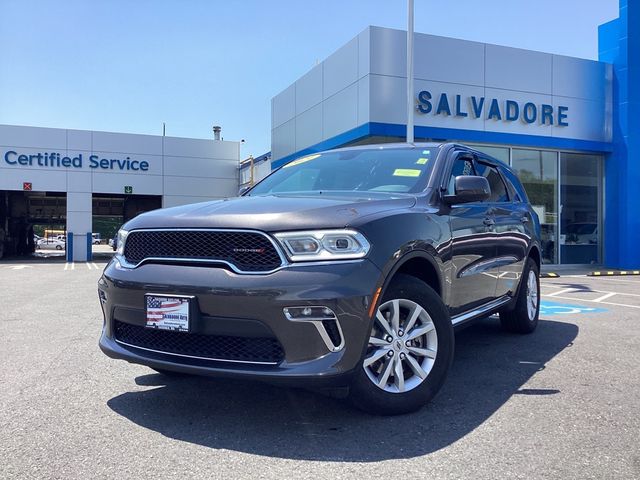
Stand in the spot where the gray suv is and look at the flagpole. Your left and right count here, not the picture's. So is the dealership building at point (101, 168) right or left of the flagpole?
left

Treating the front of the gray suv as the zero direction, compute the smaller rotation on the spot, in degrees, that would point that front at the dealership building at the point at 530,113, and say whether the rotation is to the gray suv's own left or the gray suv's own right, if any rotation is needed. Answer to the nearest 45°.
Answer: approximately 180°

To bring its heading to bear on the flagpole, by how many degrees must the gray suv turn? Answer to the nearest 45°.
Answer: approximately 135° to its right

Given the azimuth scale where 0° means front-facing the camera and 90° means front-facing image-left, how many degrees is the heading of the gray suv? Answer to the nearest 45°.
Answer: approximately 45°

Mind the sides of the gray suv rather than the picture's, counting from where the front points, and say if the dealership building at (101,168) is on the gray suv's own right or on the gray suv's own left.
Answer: on the gray suv's own right
